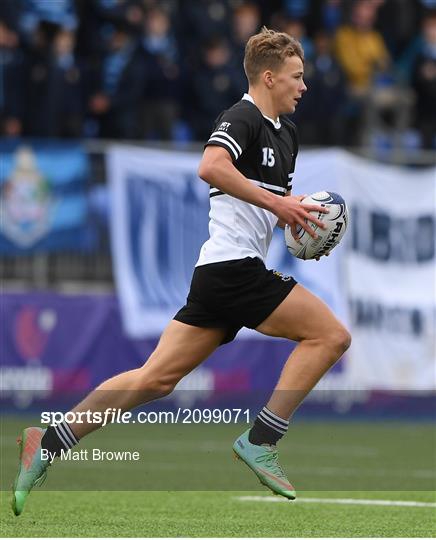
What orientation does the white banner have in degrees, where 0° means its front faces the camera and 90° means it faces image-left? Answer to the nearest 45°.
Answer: approximately 0°

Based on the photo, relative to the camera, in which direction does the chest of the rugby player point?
to the viewer's right

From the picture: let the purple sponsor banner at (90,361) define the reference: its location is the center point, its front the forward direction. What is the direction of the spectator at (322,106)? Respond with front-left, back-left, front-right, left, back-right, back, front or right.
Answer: back-left

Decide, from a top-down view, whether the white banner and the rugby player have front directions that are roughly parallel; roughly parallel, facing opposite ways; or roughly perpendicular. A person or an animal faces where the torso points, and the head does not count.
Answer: roughly perpendicular

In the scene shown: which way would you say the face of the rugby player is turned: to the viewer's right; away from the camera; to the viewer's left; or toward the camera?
to the viewer's right

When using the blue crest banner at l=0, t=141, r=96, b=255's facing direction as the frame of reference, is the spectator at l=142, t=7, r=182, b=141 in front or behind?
behind

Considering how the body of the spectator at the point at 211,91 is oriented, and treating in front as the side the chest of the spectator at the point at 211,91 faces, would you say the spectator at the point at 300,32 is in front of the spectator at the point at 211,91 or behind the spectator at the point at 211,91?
behind

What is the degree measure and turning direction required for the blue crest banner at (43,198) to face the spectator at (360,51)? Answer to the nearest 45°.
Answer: approximately 135° to its left

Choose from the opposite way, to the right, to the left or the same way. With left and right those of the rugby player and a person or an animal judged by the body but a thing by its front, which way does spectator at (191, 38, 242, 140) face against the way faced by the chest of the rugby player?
to the right
